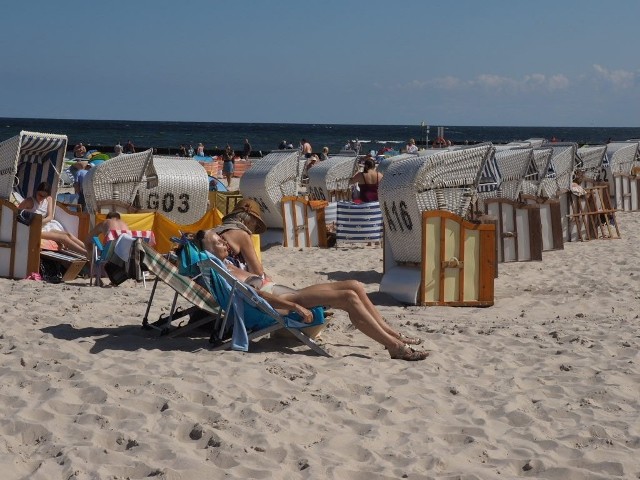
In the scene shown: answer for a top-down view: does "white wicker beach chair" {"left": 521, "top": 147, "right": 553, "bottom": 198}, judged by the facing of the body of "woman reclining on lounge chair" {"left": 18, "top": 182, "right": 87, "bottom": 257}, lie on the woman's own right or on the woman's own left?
on the woman's own left

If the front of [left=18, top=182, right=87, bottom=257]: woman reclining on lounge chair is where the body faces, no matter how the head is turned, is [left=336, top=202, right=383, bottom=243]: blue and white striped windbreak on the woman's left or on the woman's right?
on the woman's left

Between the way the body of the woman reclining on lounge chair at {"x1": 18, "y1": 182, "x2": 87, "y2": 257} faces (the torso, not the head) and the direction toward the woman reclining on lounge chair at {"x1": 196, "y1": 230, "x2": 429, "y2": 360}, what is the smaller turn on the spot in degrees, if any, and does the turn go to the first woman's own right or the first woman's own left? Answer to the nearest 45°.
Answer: approximately 45° to the first woman's own right

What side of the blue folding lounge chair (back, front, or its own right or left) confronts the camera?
right

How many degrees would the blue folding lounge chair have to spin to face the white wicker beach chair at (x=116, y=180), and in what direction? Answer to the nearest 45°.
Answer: approximately 90° to its left

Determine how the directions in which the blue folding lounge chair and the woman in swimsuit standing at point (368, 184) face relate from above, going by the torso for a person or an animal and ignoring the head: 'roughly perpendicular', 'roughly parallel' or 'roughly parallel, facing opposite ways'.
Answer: roughly perpendicular

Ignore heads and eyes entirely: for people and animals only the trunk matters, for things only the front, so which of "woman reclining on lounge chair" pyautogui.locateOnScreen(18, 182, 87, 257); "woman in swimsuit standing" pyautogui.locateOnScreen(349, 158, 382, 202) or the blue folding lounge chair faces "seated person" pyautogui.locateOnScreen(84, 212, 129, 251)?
the woman reclining on lounge chair

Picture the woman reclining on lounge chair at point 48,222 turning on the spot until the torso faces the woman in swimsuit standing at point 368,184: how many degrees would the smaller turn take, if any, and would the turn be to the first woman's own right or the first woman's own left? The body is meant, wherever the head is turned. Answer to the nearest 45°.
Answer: approximately 90° to the first woman's own left

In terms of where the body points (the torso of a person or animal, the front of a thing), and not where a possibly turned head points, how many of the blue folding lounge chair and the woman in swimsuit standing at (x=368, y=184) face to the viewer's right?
1

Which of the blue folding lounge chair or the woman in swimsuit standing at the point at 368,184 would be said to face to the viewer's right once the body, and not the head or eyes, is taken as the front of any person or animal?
the blue folding lounge chair

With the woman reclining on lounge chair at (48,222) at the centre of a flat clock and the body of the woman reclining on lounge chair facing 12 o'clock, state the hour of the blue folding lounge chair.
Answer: The blue folding lounge chair is roughly at 1 o'clock from the woman reclining on lounge chair.

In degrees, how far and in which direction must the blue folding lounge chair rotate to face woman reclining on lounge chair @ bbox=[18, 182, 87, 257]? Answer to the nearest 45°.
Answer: approximately 135° to its left

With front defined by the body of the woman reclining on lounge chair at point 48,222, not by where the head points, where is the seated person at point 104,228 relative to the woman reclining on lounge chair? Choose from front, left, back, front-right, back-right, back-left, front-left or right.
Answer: front

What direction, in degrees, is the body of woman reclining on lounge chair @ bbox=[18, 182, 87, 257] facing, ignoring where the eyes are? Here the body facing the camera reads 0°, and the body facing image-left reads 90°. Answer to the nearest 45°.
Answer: approximately 315°

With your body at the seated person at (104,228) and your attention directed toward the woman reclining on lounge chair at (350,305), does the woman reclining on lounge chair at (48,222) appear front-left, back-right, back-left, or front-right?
back-right
